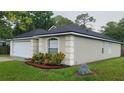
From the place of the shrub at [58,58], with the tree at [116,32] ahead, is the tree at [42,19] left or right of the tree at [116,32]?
left

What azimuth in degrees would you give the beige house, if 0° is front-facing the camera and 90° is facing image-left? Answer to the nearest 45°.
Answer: approximately 45°

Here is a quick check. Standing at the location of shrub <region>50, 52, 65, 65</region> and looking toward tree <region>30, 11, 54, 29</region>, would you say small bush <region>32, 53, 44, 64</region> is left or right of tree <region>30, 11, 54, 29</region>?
left

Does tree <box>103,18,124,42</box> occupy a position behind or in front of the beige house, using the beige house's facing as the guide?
behind

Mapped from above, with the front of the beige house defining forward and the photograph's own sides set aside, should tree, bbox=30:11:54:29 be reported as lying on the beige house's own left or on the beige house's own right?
on the beige house's own right

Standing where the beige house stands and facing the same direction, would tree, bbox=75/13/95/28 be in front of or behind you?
behind
